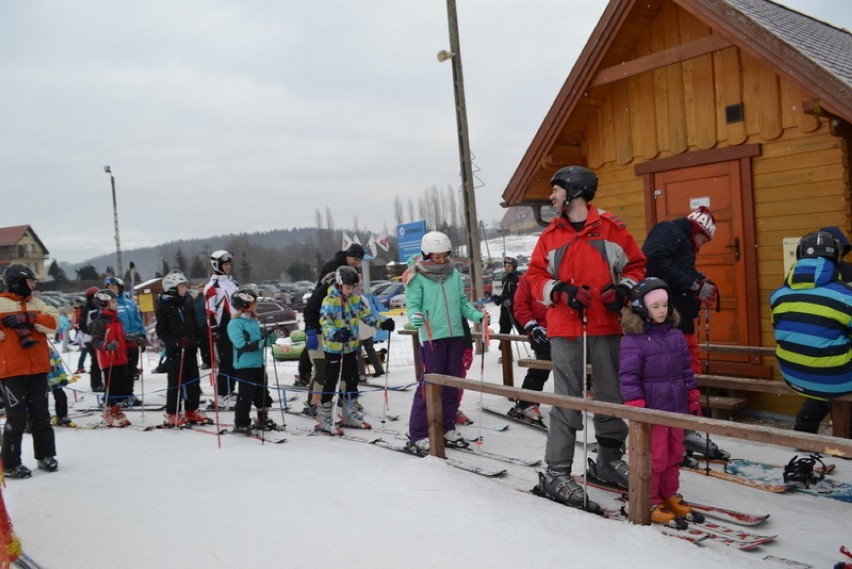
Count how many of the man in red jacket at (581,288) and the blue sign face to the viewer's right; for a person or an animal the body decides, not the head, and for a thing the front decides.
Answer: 0

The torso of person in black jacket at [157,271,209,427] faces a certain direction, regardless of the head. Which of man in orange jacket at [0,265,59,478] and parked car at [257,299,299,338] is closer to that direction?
the man in orange jacket

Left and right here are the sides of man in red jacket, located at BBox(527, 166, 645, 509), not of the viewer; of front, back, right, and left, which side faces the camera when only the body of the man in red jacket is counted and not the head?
front

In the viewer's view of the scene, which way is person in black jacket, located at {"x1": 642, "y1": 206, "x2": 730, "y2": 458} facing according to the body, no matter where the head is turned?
to the viewer's right

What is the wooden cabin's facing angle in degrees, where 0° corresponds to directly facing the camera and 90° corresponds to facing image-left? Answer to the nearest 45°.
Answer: approximately 45°

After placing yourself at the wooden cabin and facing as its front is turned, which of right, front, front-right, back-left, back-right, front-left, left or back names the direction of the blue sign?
right

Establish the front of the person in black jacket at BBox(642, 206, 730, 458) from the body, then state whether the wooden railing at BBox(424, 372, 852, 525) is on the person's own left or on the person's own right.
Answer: on the person's own right

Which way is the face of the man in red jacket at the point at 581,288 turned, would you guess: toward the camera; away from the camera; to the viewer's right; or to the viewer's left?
to the viewer's left

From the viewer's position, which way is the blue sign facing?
facing the viewer

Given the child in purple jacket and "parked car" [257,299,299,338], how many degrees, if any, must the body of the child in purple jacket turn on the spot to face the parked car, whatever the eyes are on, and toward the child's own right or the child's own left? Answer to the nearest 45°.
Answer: approximately 180°

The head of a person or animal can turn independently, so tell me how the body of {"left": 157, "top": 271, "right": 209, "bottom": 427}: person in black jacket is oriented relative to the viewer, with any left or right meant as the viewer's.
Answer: facing the viewer and to the right of the viewer
